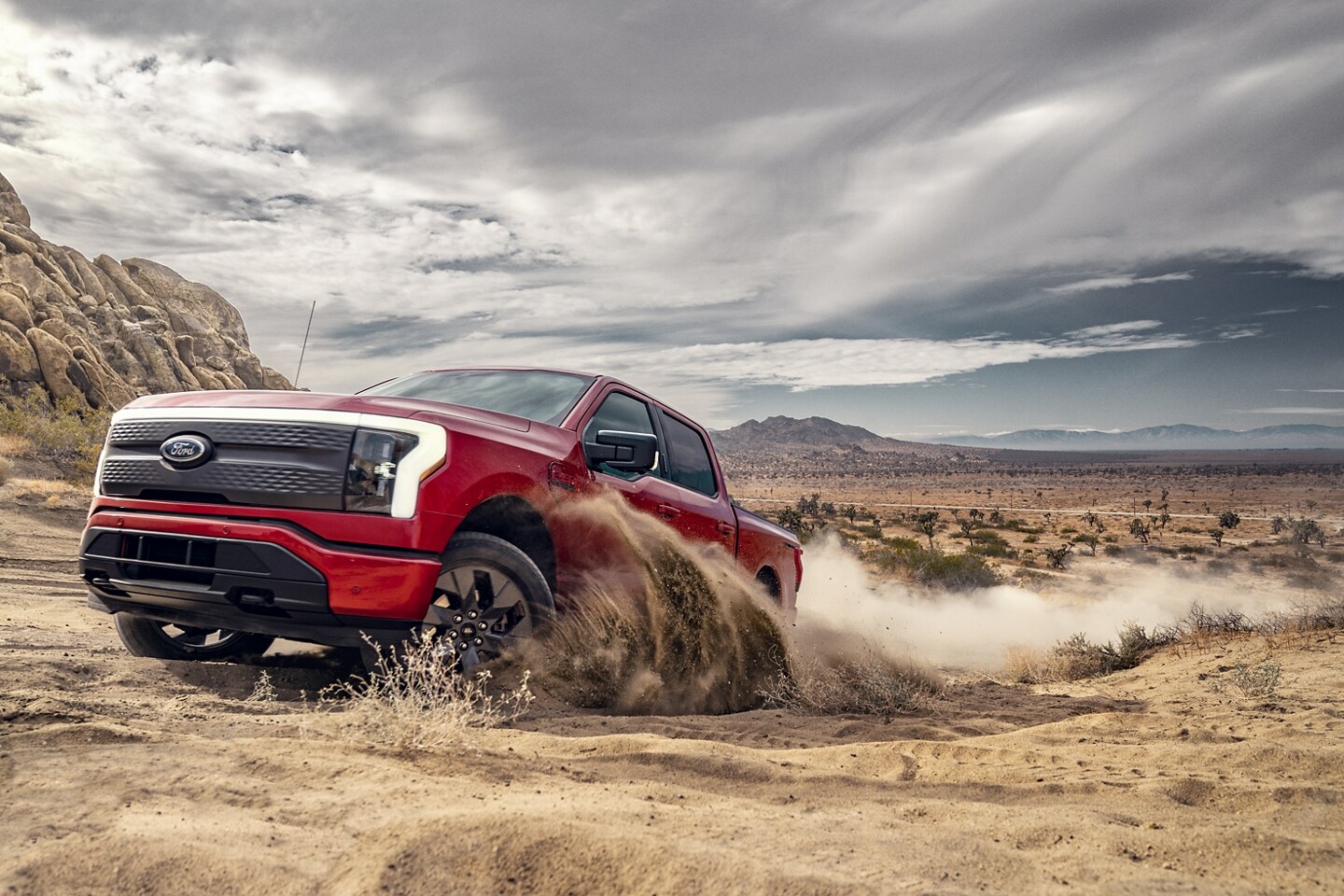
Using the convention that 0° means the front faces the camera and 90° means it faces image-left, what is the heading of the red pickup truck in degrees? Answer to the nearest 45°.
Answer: approximately 45°

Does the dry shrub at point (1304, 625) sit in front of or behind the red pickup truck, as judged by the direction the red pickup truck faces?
behind

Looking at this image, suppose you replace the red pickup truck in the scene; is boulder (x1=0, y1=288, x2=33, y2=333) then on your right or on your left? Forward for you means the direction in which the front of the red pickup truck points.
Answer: on your right

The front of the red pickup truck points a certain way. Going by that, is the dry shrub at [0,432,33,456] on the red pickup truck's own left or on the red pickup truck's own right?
on the red pickup truck's own right

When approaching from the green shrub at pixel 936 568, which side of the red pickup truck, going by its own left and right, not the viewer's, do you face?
back

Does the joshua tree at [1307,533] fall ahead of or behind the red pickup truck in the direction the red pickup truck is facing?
behind

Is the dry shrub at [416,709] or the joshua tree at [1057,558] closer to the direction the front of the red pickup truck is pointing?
the dry shrub
